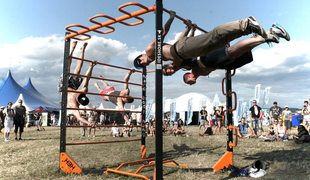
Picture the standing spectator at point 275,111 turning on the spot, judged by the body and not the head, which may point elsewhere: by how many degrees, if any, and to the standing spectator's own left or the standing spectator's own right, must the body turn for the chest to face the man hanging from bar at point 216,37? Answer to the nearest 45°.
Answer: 0° — they already face them

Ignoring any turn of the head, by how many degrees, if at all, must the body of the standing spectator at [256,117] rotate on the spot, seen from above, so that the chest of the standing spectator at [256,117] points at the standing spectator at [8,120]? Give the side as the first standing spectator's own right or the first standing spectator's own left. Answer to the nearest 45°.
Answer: approximately 45° to the first standing spectator's own right

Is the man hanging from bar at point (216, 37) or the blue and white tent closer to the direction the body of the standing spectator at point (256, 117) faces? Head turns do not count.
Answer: the man hanging from bar

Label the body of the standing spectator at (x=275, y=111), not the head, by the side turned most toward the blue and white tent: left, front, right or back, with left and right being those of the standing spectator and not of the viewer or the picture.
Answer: right

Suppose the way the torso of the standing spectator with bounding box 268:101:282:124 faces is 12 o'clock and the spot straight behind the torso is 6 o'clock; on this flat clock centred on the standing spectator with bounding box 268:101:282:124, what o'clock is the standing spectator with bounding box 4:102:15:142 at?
the standing spectator with bounding box 4:102:15:142 is roughly at 2 o'clock from the standing spectator with bounding box 268:101:282:124.

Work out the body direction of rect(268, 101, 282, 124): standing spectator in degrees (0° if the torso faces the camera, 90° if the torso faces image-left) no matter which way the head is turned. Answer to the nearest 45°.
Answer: approximately 0°

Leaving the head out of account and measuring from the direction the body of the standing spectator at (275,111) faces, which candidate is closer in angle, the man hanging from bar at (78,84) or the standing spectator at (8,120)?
the man hanging from bar

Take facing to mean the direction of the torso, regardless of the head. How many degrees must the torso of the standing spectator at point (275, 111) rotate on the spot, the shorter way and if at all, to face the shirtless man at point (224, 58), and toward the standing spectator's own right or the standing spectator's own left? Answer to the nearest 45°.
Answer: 0° — they already face them

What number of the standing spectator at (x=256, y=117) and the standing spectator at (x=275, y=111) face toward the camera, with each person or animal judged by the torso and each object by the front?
2
